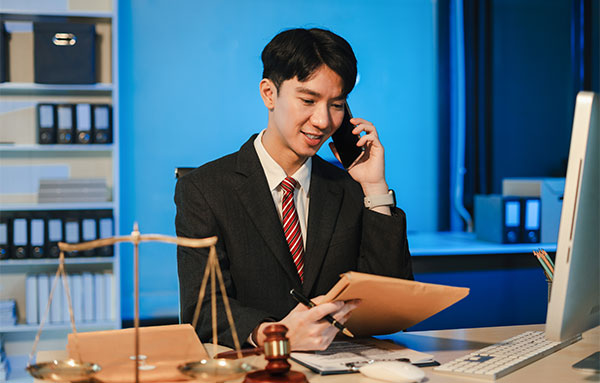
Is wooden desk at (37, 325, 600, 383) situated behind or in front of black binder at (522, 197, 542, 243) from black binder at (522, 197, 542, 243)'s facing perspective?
in front

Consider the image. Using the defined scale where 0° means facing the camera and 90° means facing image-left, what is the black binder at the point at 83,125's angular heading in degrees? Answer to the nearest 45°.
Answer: approximately 0°

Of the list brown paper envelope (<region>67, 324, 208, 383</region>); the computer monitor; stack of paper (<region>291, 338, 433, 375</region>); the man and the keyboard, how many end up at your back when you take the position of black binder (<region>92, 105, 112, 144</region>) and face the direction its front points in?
0

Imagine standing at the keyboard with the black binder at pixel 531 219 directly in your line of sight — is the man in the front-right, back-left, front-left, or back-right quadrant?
front-left

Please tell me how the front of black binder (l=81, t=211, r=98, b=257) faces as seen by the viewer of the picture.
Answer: facing the viewer

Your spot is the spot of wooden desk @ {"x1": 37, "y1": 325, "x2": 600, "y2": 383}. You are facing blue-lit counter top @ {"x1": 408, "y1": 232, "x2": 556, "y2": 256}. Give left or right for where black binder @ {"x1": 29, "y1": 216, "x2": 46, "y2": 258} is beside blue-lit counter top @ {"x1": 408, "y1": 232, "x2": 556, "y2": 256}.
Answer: left

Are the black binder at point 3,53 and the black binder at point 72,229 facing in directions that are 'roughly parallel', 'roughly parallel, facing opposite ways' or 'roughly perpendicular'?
roughly parallel

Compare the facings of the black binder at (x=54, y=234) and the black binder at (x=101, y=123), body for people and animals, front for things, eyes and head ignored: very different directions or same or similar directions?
same or similar directions

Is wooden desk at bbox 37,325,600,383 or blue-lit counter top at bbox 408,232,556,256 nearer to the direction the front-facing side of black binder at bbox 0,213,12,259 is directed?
the wooden desk

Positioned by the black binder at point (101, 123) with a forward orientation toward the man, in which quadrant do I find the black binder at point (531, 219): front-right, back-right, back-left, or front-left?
front-left

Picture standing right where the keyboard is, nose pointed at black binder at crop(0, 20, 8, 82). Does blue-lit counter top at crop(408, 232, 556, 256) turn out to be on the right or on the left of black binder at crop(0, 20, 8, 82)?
right

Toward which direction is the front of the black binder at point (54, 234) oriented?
toward the camera

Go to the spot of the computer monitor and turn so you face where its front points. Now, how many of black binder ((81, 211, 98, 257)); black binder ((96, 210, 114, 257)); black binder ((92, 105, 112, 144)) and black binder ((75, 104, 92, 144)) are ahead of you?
4

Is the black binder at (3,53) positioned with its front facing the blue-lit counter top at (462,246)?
no

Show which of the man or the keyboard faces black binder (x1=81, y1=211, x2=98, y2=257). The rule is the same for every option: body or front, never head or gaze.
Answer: the keyboard

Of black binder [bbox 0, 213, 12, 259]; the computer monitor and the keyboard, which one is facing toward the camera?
the black binder

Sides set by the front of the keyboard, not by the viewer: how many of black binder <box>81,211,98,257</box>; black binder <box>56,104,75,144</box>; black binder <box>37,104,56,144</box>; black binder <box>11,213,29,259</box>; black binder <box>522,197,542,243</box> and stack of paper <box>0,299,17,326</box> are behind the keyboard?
0

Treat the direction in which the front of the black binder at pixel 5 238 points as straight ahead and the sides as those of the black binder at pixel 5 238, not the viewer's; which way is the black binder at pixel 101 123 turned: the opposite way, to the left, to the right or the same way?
the same way

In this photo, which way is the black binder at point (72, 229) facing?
toward the camera

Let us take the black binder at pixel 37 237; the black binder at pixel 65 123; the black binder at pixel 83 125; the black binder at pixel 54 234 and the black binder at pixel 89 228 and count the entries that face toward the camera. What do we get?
5
